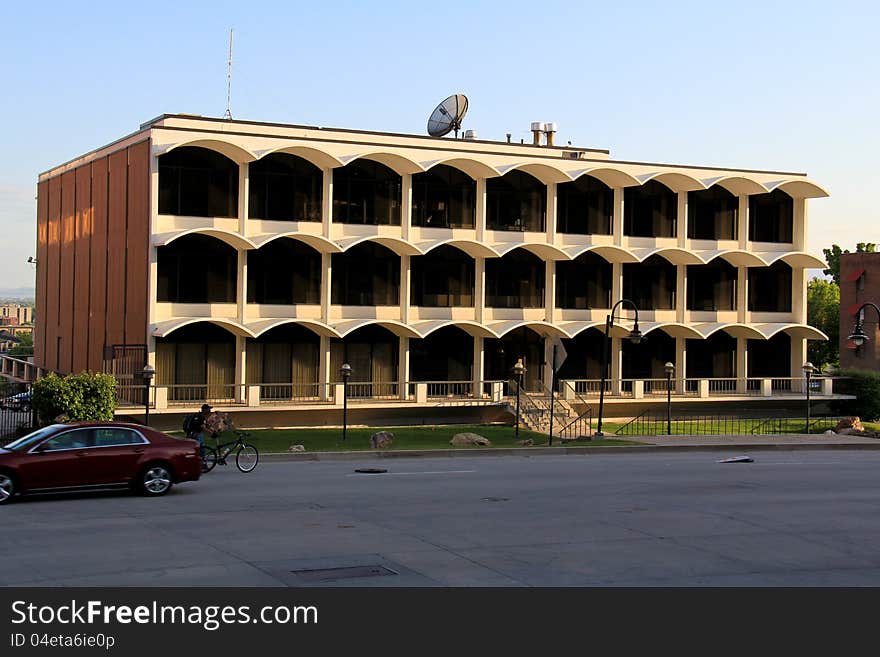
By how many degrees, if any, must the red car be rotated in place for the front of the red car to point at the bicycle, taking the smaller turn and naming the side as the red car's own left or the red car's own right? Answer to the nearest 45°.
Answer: approximately 135° to the red car's own right

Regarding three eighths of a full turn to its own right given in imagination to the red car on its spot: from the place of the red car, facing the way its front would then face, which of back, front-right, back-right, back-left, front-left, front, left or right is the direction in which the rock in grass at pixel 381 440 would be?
front

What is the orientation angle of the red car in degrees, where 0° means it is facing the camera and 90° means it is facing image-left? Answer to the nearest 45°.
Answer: approximately 90°

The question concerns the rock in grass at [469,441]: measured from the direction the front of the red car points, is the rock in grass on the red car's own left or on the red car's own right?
on the red car's own right

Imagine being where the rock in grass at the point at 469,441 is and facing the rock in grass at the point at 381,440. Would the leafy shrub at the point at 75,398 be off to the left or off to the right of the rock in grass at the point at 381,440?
right

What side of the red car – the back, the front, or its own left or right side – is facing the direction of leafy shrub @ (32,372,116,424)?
right
